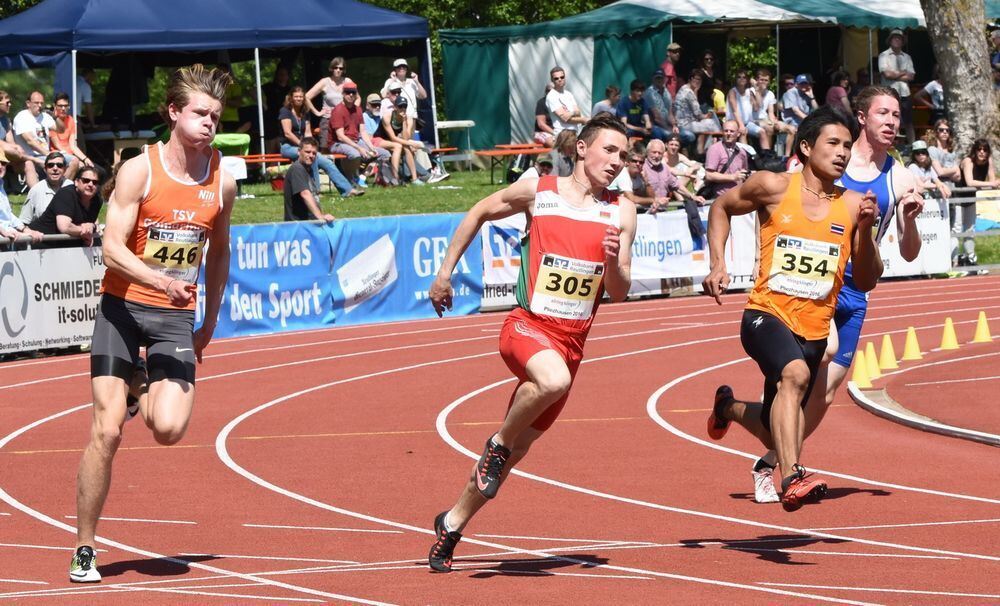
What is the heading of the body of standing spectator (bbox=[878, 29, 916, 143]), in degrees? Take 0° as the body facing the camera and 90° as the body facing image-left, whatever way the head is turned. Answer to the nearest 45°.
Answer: approximately 0°

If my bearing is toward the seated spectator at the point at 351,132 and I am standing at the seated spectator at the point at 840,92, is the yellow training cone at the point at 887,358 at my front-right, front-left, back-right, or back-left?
front-left

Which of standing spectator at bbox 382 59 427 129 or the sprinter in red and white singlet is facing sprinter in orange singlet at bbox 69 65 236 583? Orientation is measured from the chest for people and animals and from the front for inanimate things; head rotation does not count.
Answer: the standing spectator

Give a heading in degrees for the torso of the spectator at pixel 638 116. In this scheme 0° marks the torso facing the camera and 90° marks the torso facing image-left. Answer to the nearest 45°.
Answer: approximately 315°

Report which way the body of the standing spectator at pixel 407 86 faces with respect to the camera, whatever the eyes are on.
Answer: toward the camera

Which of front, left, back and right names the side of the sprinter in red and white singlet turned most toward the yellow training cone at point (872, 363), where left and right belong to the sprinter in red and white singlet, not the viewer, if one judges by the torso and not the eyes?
left

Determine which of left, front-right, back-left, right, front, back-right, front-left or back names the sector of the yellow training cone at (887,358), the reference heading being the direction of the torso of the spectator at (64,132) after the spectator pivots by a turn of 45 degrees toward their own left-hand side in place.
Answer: front-right

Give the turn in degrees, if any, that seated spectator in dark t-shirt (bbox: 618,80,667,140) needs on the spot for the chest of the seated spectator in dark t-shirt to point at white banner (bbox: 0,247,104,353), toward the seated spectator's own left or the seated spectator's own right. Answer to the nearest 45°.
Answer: approximately 90° to the seated spectator's own right

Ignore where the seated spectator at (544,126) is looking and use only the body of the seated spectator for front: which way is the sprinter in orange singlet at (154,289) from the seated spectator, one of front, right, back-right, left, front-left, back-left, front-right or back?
front-right

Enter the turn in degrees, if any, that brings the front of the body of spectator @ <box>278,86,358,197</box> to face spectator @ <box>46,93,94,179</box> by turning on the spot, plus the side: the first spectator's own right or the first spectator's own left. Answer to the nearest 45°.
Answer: approximately 90° to the first spectator's own right
